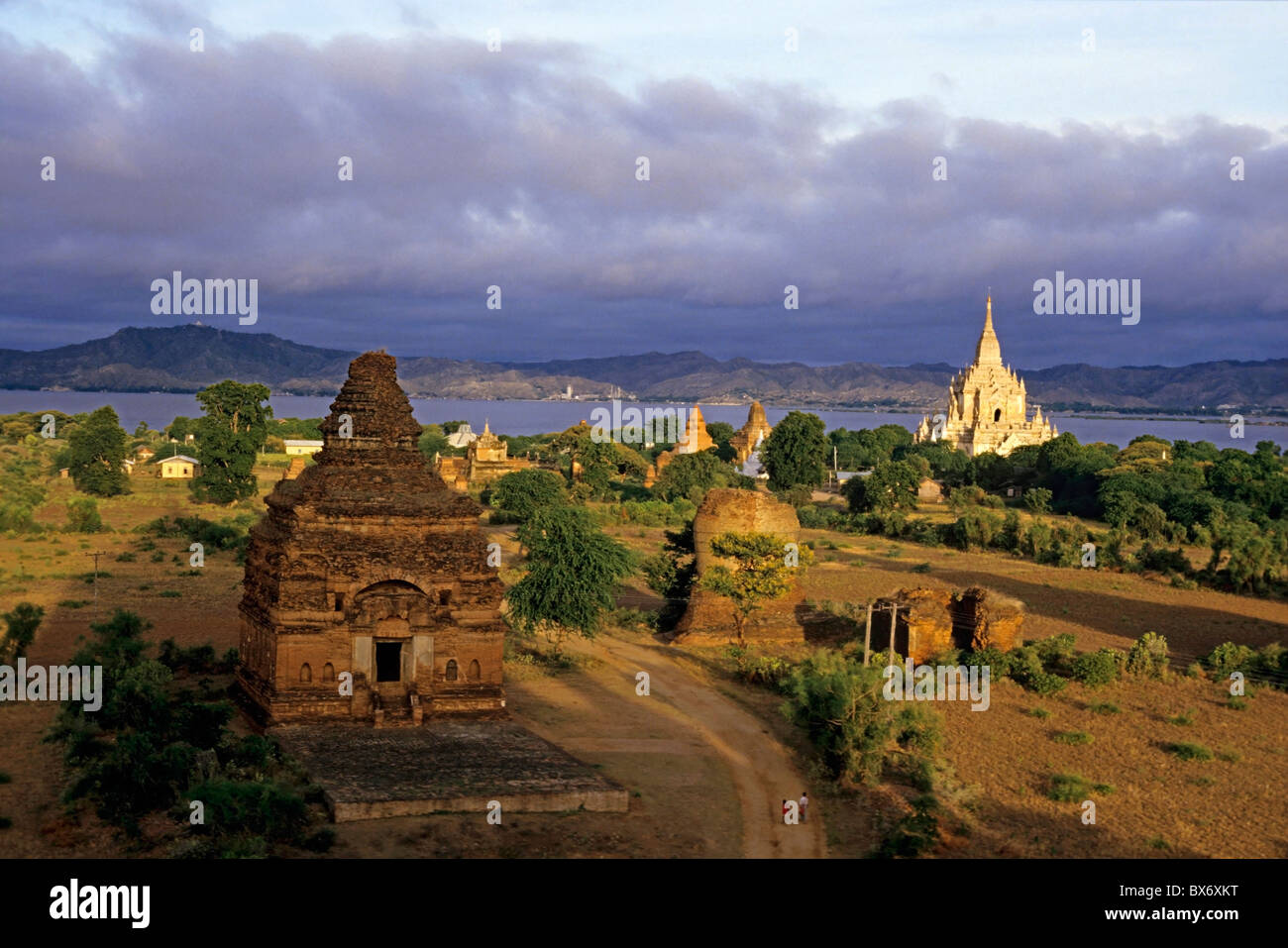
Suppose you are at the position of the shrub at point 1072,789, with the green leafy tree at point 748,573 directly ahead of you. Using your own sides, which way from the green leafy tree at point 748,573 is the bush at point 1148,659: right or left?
right

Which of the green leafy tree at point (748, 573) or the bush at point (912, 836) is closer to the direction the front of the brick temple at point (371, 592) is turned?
the bush

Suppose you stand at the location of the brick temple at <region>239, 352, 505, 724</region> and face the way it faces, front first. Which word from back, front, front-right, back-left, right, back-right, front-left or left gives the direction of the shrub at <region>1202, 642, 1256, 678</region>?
left

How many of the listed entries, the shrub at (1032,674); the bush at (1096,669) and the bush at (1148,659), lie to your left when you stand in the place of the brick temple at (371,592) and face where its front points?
3

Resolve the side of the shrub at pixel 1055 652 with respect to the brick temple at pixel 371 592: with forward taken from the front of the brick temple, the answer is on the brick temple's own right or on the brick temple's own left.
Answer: on the brick temple's own left

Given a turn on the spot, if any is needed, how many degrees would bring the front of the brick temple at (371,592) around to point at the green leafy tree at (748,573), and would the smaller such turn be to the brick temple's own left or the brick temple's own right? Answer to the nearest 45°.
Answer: approximately 135° to the brick temple's own left

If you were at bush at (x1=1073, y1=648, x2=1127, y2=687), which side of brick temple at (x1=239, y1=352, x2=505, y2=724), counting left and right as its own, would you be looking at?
left

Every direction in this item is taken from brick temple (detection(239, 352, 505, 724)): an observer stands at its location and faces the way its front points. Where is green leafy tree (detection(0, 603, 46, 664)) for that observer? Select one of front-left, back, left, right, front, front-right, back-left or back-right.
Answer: back-right

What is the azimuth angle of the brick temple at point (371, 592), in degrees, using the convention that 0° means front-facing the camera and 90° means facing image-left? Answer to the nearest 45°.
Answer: approximately 0°

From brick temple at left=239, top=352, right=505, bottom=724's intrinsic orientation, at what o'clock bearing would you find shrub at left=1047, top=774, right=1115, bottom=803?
The shrub is roughly at 10 o'clock from the brick temple.

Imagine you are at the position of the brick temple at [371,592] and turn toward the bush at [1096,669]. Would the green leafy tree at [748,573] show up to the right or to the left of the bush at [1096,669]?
left

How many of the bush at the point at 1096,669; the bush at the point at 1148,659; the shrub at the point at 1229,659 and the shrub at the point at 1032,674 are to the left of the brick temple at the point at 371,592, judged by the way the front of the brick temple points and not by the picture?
4

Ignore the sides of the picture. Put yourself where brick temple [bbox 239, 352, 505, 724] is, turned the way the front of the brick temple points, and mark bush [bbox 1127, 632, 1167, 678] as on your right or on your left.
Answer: on your left

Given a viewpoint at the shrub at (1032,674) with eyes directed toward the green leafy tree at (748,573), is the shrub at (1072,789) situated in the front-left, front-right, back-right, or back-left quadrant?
back-left

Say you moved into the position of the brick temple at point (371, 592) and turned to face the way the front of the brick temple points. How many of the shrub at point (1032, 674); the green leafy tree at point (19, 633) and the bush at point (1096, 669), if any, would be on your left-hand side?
2

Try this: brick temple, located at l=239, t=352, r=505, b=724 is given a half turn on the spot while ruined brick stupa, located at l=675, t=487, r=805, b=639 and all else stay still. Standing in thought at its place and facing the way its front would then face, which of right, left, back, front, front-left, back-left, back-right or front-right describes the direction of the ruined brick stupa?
front-right
